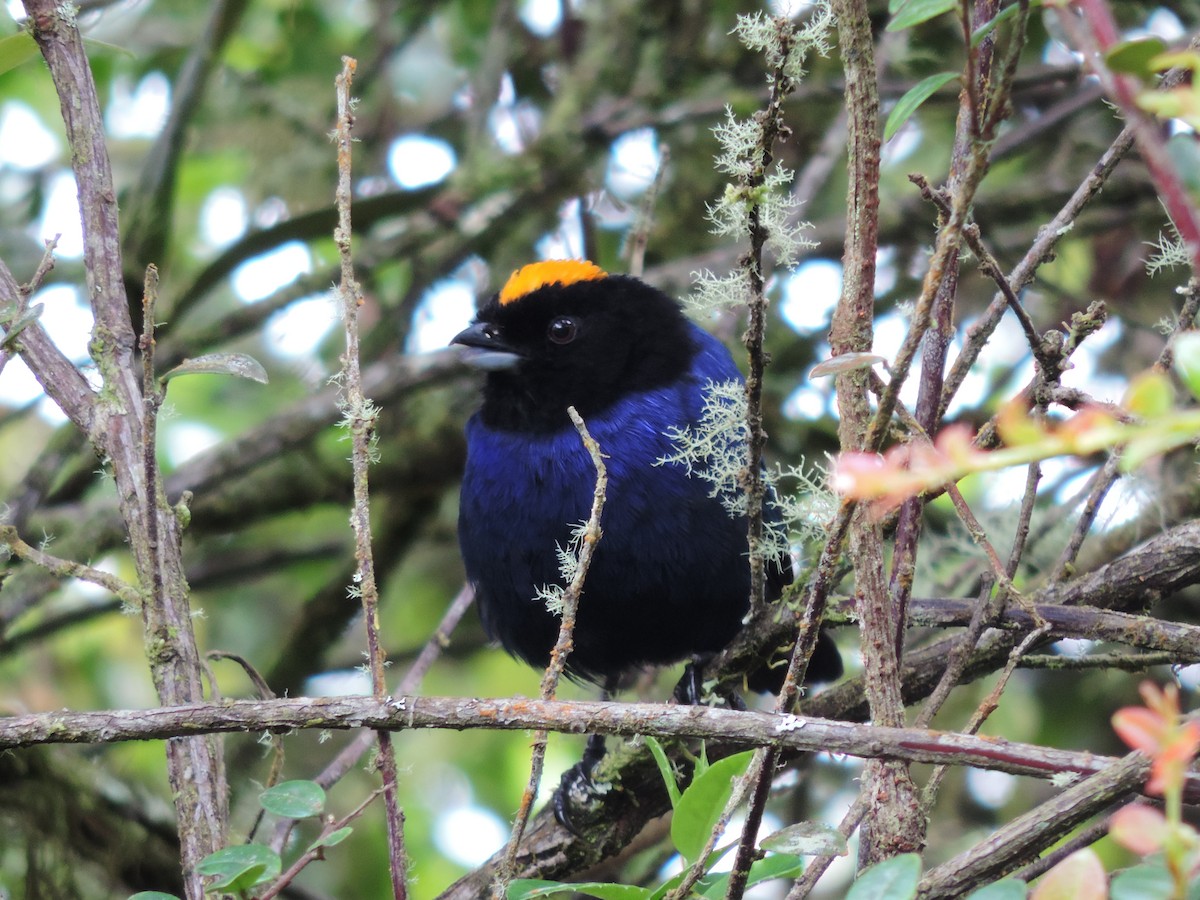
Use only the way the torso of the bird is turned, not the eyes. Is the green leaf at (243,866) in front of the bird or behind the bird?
in front

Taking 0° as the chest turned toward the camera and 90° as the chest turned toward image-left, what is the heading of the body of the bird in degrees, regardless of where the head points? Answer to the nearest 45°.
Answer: approximately 45°

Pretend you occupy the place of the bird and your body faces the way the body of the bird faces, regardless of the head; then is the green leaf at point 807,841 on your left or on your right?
on your left

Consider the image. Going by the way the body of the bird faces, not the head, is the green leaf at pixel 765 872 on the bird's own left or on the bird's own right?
on the bird's own left

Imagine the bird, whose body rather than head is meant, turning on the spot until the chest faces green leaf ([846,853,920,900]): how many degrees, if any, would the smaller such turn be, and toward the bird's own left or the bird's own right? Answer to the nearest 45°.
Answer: approximately 45° to the bird's own left

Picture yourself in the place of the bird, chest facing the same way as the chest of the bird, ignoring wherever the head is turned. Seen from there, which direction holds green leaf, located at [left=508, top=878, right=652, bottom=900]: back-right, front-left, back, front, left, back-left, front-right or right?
front-left
